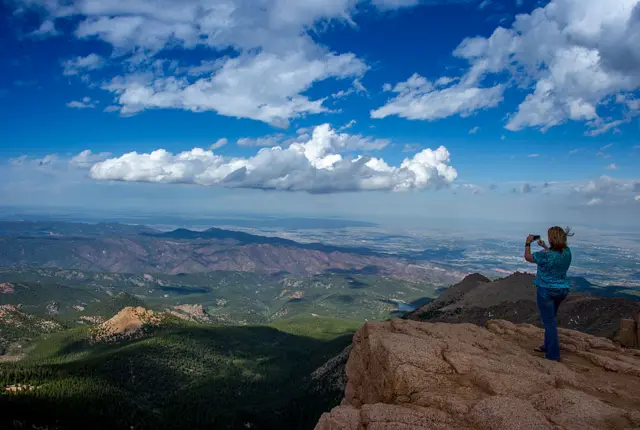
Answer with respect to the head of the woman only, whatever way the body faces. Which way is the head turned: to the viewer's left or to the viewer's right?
to the viewer's left

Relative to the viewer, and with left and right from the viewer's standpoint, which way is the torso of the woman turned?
facing away from the viewer and to the left of the viewer

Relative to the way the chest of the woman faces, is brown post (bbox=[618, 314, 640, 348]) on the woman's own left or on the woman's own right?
on the woman's own right
